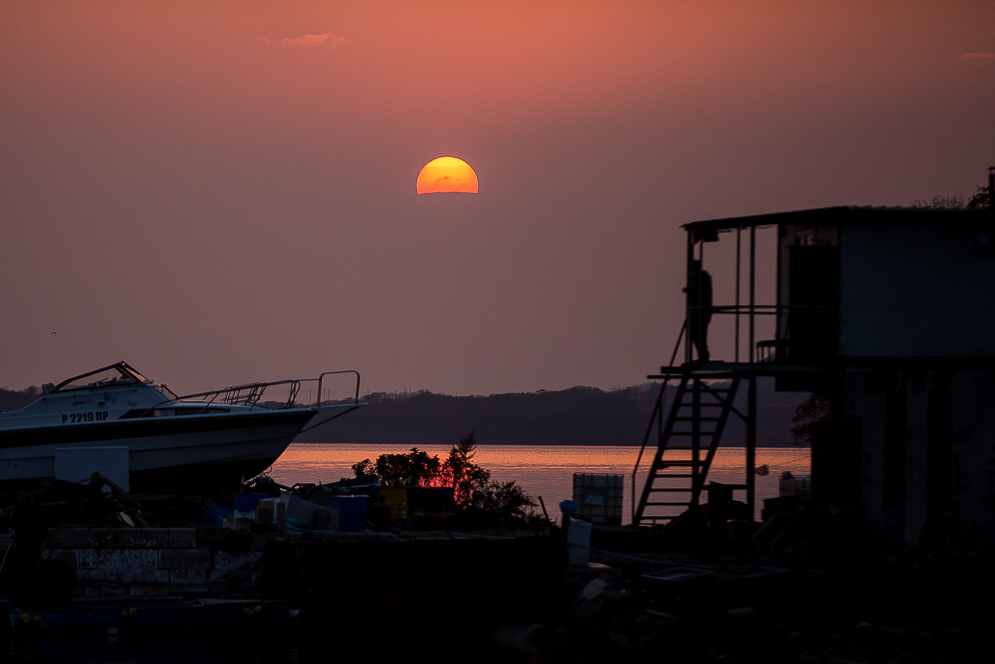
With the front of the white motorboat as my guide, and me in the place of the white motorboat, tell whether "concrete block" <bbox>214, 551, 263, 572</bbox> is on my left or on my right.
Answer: on my right

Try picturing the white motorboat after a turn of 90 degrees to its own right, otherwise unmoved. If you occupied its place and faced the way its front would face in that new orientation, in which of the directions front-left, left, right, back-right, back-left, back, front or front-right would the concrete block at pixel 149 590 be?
front

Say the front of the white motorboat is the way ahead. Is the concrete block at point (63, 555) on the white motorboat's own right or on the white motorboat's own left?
on the white motorboat's own right

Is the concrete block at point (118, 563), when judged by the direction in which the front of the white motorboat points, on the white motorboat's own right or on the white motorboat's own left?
on the white motorboat's own right

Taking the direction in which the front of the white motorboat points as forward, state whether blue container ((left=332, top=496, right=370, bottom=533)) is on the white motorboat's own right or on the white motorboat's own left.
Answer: on the white motorboat's own right

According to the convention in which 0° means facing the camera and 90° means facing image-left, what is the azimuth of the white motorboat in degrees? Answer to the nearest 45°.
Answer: approximately 270°

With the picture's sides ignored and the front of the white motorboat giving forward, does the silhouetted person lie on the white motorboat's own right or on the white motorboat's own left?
on the white motorboat's own right

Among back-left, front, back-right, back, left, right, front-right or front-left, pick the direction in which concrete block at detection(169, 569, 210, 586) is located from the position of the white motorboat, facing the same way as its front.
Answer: right

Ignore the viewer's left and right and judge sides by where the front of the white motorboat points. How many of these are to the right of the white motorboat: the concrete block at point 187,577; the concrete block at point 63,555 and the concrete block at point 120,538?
3

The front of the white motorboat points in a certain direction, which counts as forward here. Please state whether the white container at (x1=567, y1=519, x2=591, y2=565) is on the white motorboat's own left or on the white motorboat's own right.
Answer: on the white motorboat's own right

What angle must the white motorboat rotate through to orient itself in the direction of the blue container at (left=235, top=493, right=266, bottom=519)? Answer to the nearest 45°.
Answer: approximately 90° to its right
